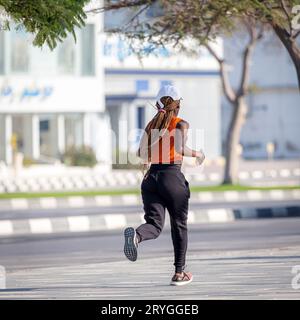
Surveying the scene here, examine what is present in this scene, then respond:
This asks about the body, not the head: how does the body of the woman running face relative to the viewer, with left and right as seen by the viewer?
facing away from the viewer and to the right of the viewer
